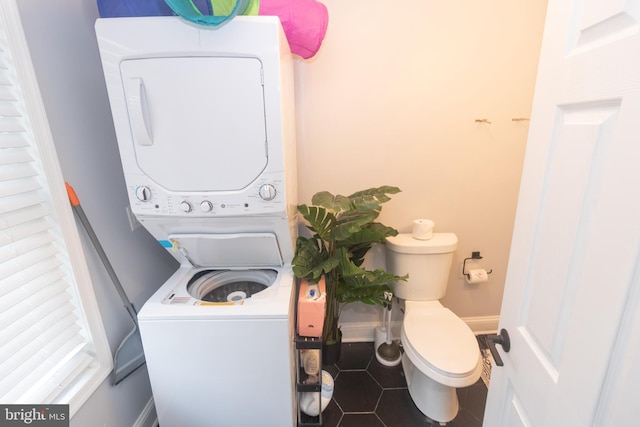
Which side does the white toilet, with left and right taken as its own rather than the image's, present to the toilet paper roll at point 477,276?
left

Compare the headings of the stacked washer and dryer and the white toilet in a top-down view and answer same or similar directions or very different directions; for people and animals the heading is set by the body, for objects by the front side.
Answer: same or similar directions

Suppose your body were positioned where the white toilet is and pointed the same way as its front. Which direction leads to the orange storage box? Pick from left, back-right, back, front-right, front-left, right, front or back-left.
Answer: right

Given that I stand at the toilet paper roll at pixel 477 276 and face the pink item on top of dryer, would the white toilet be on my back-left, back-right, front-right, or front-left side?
front-left

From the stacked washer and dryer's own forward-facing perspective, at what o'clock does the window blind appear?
The window blind is roughly at 3 o'clock from the stacked washer and dryer.

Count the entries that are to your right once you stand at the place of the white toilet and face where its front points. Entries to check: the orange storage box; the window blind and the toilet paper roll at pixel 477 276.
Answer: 2

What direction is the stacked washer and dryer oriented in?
toward the camera

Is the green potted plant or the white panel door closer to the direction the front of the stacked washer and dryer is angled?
the white panel door

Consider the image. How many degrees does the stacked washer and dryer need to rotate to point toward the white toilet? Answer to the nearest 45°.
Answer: approximately 90° to its left

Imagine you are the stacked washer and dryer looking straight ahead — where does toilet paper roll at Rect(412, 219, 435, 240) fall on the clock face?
The toilet paper roll is roughly at 9 o'clock from the stacked washer and dryer.

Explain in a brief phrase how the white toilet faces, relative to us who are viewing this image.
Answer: facing the viewer and to the right of the viewer

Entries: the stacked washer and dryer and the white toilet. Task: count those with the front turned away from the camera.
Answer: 0
